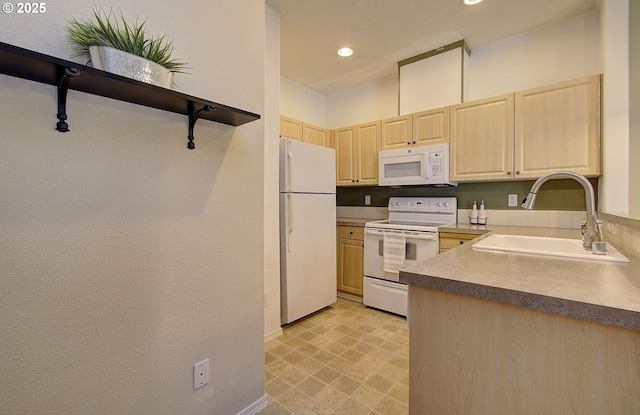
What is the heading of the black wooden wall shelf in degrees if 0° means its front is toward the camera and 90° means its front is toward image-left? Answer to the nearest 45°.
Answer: approximately 315°

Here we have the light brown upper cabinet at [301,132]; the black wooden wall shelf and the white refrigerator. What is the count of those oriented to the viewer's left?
0

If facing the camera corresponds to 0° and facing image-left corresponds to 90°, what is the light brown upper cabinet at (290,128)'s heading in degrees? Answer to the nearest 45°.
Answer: approximately 315°

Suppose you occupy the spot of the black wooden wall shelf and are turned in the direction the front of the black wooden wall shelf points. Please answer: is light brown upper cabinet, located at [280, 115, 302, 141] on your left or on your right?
on your left

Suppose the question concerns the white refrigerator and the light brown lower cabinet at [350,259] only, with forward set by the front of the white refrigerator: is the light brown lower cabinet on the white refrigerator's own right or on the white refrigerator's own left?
on the white refrigerator's own left

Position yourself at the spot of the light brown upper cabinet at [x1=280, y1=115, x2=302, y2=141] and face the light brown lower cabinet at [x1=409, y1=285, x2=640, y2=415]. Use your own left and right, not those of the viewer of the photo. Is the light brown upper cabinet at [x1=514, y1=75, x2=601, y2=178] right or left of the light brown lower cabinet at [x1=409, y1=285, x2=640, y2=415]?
left

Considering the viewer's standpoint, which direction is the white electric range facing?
facing the viewer and to the left of the viewer

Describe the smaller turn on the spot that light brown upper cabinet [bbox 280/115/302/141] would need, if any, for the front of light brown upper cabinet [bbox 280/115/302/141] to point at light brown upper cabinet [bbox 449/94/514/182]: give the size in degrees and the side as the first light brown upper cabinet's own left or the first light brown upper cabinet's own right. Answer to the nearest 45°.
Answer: approximately 45° to the first light brown upper cabinet's own left

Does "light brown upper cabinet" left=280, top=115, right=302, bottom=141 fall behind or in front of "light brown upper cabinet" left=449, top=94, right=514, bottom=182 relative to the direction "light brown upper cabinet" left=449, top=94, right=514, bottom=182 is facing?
in front

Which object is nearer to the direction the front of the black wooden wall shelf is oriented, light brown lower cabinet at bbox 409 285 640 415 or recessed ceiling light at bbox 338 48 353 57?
the light brown lower cabinet

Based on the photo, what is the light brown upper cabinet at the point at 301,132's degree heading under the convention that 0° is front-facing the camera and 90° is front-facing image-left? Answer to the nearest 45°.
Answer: approximately 315°

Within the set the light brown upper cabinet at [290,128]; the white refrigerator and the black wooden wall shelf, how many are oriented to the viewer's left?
0

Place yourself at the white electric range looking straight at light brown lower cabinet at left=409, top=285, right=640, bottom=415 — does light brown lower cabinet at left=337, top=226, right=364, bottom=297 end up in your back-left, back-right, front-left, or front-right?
back-right

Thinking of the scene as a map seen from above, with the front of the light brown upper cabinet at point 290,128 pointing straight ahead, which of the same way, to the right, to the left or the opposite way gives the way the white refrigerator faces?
the same way

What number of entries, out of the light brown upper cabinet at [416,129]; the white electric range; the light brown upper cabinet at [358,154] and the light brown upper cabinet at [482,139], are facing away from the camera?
0

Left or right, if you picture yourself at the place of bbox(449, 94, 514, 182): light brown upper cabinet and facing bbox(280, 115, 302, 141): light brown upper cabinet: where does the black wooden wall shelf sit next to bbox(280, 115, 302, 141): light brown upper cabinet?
left
